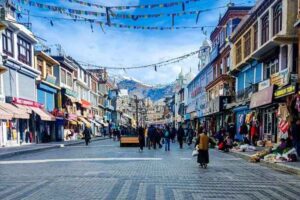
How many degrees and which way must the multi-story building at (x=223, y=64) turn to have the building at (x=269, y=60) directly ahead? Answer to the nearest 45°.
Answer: approximately 90° to its left

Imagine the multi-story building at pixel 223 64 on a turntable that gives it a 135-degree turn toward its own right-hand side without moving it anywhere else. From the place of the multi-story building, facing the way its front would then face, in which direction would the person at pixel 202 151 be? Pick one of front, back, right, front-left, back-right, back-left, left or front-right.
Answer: back-right

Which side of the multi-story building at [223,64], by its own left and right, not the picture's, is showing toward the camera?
left

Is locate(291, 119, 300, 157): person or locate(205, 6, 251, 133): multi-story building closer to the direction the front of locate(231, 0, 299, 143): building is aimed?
the person

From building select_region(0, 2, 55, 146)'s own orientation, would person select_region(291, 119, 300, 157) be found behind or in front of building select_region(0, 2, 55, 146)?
in front

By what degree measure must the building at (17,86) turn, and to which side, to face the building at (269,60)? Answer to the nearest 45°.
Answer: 0° — it already faces it

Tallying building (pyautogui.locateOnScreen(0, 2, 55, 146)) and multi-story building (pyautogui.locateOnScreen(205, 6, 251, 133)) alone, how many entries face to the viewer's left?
1

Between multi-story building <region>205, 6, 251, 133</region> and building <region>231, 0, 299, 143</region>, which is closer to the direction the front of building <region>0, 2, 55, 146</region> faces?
the building

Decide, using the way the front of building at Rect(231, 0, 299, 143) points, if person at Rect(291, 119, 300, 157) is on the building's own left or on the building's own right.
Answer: on the building's own left

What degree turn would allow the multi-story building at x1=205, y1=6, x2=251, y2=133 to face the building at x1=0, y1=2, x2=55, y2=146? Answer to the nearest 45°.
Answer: approximately 45° to its left

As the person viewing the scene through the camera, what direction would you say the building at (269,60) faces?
facing the viewer and to the left of the viewer

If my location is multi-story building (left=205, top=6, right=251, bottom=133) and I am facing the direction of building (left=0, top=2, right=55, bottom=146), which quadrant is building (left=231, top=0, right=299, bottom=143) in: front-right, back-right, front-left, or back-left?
front-left

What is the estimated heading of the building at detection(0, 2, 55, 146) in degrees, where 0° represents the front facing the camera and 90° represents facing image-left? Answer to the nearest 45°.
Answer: approximately 315°
